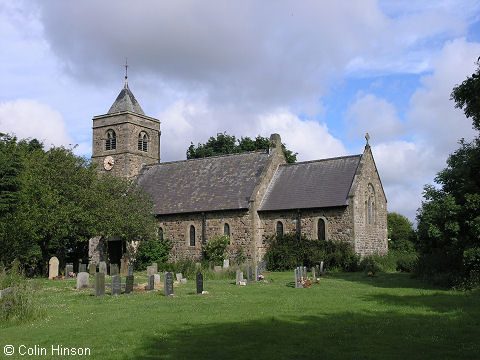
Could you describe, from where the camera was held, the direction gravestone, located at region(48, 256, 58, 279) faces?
facing the viewer and to the right of the viewer

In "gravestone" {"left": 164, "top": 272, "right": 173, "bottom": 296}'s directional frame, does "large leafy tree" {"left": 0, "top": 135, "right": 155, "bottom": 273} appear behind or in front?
behind

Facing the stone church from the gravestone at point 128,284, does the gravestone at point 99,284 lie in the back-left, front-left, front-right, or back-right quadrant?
back-left

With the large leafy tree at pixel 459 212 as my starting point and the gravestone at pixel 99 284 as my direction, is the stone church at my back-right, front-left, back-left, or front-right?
front-right

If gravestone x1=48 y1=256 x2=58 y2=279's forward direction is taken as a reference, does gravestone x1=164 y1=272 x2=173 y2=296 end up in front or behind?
in front

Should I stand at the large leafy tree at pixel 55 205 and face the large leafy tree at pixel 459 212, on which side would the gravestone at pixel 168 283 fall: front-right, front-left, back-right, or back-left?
front-right

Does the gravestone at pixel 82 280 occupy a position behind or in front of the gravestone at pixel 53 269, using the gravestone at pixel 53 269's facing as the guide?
in front

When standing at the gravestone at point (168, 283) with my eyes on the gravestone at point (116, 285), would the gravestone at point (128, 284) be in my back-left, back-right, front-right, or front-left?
front-right

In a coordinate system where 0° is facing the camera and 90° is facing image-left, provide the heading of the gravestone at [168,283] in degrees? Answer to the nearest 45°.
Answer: approximately 315°

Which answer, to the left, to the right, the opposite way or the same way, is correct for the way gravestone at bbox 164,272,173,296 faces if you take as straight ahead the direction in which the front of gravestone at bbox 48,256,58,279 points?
the same way

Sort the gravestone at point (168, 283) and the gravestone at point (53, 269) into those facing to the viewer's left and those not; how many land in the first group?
0

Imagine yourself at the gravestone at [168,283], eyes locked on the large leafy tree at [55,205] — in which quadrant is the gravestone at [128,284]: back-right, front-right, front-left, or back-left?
front-left

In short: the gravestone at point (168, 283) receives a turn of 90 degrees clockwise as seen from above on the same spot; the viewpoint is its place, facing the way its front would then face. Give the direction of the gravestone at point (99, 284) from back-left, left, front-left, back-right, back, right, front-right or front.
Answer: front-right
